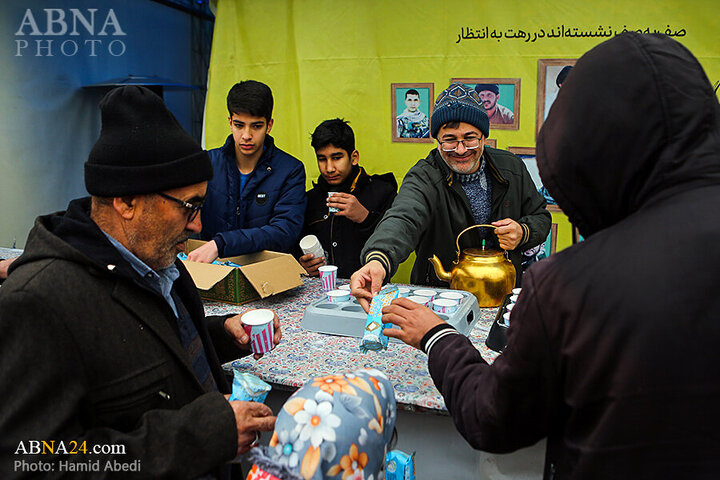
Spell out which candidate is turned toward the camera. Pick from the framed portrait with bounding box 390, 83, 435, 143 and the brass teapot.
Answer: the framed portrait

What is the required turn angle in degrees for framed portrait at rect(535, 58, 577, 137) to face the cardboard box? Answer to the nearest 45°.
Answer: approximately 45° to its right

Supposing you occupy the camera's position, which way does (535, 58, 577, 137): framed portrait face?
facing the viewer

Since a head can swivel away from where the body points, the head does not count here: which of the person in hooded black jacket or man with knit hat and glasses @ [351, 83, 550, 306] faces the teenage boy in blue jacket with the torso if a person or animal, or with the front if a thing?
the person in hooded black jacket

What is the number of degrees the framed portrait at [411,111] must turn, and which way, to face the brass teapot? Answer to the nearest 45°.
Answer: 0° — it already faces it

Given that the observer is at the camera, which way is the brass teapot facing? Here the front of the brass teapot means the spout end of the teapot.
facing to the left of the viewer

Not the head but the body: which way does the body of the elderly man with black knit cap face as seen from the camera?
to the viewer's right

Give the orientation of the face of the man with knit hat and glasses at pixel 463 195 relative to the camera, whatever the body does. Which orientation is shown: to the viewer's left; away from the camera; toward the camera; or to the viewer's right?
toward the camera

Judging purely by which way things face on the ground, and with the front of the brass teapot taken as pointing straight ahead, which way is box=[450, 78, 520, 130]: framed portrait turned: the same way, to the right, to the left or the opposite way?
to the left

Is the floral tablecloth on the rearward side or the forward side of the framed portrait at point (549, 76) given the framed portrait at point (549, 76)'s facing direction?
on the forward side

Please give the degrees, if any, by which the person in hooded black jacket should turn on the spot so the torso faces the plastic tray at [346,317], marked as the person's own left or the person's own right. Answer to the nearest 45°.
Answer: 0° — they already face it

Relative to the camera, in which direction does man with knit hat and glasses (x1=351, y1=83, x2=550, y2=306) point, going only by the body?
toward the camera

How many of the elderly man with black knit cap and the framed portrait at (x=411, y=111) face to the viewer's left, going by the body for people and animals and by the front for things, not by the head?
0

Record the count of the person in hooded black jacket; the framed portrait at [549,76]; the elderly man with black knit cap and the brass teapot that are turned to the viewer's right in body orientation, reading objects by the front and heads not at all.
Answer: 1

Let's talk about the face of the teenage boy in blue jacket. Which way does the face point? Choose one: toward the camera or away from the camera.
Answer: toward the camera
